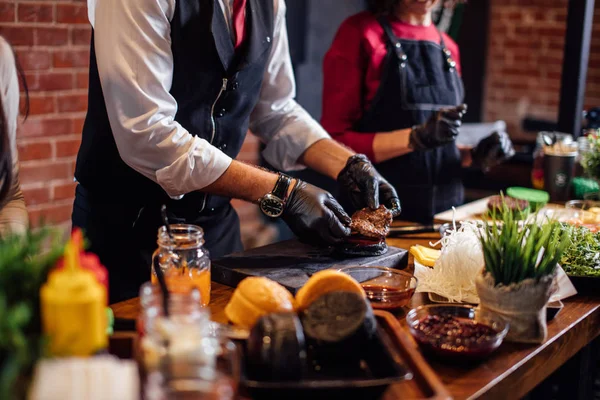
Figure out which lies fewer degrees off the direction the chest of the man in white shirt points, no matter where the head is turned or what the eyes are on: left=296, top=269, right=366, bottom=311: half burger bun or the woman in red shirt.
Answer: the half burger bun

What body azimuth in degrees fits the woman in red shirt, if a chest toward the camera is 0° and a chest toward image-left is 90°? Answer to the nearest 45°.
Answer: approximately 315°

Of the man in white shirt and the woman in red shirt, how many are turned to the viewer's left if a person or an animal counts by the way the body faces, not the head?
0

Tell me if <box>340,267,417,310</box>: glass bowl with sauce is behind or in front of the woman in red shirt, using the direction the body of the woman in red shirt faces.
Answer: in front

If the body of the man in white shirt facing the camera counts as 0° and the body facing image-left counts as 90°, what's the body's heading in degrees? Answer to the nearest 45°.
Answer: approximately 315°

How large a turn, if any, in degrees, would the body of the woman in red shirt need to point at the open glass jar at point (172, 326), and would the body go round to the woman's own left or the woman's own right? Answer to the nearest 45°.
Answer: approximately 45° to the woman's own right

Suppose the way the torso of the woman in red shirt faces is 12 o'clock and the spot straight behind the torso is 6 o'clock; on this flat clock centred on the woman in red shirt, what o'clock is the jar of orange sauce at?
The jar of orange sauce is roughly at 2 o'clock from the woman in red shirt.

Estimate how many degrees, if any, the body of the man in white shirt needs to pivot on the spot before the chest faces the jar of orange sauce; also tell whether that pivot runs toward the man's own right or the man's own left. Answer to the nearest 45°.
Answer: approximately 45° to the man's own right

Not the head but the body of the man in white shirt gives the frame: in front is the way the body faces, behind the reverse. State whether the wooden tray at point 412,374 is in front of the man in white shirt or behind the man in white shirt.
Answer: in front
